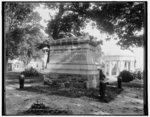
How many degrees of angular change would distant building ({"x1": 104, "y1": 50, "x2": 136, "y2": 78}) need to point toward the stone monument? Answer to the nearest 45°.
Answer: approximately 45° to its right

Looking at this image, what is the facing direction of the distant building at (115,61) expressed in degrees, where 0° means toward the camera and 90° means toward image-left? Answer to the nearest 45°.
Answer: approximately 0°
